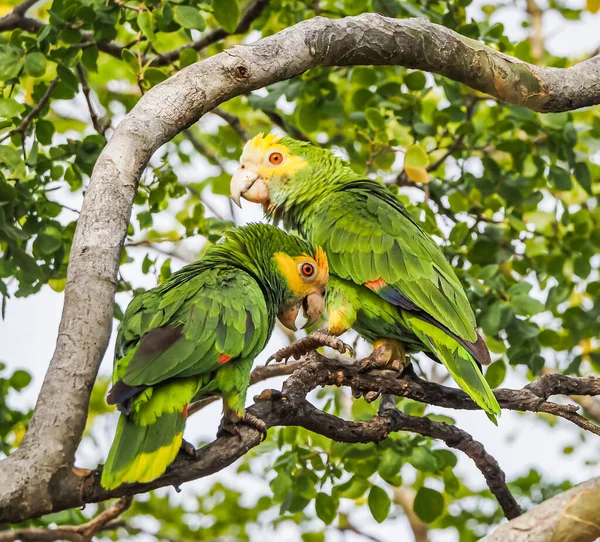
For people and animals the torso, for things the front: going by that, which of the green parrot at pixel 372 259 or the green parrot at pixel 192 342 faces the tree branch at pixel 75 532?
the green parrot at pixel 372 259

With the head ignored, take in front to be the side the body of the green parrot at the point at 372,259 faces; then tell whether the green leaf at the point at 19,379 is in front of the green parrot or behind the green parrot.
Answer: in front

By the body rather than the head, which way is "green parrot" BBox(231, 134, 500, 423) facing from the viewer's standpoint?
to the viewer's left

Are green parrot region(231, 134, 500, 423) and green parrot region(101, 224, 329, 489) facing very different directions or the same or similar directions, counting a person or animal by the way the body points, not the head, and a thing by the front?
very different directions

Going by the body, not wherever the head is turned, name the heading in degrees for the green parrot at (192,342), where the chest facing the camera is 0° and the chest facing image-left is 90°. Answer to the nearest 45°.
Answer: approximately 270°

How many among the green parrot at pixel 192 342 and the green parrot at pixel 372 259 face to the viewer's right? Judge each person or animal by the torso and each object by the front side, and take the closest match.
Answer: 1

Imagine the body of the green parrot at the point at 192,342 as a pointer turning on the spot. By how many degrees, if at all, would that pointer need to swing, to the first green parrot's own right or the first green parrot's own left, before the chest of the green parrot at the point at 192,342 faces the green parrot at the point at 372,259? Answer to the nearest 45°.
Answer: approximately 45° to the first green parrot's own right
